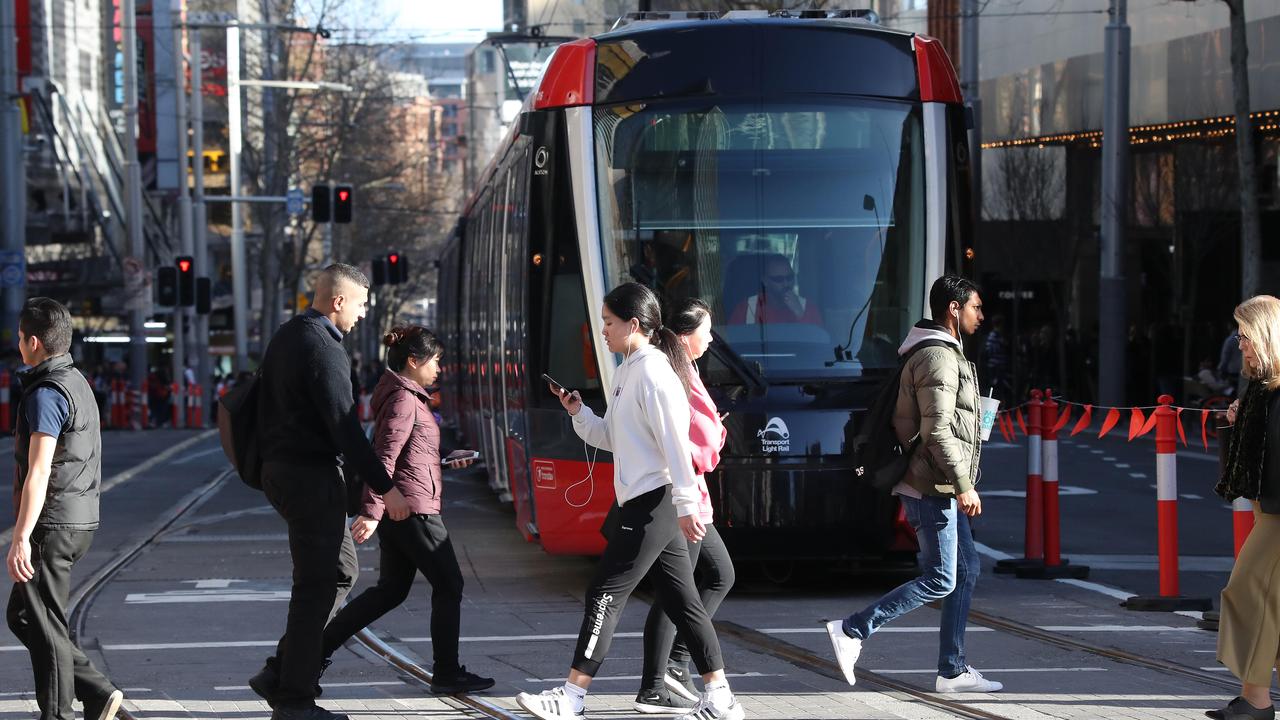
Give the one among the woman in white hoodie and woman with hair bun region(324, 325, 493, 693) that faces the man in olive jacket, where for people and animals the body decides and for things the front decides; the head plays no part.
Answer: the woman with hair bun

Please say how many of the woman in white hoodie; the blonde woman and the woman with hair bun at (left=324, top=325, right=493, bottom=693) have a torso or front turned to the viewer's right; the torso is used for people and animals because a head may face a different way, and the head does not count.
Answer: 1

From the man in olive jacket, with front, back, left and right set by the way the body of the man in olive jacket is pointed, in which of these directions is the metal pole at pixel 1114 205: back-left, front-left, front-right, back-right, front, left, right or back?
left

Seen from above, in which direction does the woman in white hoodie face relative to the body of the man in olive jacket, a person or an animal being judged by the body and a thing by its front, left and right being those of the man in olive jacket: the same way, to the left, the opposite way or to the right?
the opposite way

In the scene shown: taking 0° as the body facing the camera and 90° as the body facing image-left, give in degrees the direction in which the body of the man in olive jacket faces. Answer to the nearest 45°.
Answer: approximately 270°

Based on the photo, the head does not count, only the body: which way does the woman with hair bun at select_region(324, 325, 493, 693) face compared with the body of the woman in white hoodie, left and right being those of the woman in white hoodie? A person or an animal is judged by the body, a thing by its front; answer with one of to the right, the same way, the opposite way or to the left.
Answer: the opposite way

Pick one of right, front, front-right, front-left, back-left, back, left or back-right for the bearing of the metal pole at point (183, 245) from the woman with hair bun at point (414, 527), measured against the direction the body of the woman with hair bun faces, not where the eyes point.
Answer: left

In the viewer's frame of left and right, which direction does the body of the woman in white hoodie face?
facing to the left of the viewer

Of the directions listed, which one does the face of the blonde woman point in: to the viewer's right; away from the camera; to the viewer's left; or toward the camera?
to the viewer's left

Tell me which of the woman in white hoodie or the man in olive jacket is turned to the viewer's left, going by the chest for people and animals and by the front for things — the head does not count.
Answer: the woman in white hoodie

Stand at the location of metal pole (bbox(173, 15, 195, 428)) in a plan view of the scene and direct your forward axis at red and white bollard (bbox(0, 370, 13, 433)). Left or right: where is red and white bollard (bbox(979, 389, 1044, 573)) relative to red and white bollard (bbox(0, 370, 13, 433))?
left

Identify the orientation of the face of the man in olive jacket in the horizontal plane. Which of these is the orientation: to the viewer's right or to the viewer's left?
to the viewer's right

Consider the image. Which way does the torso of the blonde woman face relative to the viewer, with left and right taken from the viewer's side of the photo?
facing to the left of the viewer

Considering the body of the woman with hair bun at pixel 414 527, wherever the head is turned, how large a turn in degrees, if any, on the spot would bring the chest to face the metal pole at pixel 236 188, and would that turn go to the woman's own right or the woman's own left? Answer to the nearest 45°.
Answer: approximately 90° to the woman's own left
